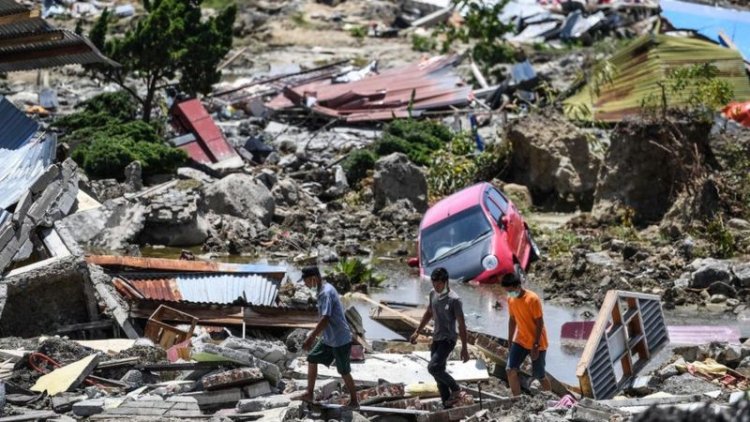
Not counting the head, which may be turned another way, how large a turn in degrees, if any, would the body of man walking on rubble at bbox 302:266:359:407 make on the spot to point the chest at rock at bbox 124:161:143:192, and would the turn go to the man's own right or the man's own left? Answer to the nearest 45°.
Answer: approximately 90° to the man's own right

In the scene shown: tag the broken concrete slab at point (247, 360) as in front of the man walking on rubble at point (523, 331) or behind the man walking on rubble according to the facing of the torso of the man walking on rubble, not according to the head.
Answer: in front

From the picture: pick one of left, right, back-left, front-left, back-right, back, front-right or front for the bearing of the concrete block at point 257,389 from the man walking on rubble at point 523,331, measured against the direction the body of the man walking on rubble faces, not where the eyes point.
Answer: front-right

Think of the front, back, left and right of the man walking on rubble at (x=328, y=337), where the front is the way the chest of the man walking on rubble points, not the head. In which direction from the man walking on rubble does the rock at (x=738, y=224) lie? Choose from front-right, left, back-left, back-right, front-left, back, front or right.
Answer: back-right

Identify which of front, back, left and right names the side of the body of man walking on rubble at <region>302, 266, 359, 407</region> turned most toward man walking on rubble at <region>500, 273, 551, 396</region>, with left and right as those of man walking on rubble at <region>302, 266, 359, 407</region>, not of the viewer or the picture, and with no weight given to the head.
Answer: back

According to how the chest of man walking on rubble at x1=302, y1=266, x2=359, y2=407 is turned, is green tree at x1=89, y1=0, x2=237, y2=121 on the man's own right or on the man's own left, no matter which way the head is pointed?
on the man's own right

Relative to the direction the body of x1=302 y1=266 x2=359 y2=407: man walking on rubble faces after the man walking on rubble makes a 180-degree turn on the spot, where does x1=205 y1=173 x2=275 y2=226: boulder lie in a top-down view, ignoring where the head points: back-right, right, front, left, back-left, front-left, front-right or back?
left

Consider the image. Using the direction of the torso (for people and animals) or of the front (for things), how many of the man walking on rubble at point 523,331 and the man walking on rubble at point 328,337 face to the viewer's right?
0

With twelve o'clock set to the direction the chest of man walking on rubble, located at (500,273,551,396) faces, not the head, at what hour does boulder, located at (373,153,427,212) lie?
The boulder is roughly at 4 o'clock from the man walking on rubble.

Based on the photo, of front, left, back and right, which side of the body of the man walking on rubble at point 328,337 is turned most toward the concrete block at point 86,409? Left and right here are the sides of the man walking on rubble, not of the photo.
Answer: front

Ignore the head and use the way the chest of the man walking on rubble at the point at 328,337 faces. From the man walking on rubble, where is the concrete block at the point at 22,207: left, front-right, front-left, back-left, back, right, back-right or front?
front-right

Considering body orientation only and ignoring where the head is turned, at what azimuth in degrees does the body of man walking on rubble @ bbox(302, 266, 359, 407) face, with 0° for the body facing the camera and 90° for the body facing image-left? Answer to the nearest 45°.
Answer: approximately 90°

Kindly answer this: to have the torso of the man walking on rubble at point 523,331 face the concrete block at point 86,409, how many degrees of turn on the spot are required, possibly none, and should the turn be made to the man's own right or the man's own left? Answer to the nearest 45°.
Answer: approximately 45° to the man's own right

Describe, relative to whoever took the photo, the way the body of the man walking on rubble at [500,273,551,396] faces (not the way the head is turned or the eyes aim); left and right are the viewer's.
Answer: facing the viewer and to the left of the viewer

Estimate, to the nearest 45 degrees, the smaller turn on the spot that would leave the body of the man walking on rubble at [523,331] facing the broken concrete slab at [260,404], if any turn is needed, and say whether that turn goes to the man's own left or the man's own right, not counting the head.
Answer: approximately 45° to the man's own right
